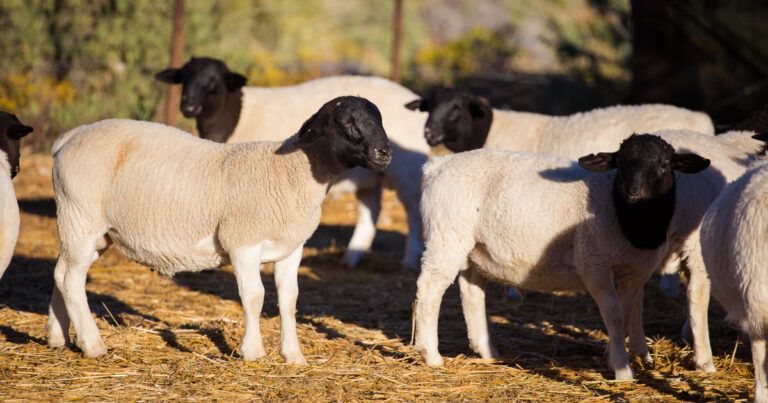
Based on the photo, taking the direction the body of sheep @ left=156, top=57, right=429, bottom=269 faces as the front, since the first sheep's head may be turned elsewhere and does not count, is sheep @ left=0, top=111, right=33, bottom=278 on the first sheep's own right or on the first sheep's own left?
on the first sheep's own left

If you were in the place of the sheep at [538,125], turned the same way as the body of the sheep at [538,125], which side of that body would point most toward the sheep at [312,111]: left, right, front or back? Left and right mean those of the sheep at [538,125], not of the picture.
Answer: front

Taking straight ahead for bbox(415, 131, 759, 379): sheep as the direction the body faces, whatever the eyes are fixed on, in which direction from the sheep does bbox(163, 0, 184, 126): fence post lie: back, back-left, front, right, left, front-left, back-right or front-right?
back

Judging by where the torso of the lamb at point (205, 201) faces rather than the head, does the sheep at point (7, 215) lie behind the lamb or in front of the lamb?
behind

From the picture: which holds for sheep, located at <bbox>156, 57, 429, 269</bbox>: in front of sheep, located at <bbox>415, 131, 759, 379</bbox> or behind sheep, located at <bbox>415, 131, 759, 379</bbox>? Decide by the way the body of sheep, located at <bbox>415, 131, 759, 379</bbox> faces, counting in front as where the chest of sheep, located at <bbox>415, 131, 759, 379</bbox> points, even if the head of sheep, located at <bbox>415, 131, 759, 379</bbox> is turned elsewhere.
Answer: behind

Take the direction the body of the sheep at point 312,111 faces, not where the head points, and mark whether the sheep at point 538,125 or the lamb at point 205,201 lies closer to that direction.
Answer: the lamb

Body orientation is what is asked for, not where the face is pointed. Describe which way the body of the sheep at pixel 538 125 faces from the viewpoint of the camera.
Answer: to the viewer's left

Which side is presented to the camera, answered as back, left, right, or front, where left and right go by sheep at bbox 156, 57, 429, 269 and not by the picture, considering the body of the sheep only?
left

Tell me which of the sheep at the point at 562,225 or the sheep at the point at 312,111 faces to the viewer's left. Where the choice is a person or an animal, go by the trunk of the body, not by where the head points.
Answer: the sheep at the point at 312,111

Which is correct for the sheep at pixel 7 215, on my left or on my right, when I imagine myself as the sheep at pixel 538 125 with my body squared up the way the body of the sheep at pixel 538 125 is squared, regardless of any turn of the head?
on my left

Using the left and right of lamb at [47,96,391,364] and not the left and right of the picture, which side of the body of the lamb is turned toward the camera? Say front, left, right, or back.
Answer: right

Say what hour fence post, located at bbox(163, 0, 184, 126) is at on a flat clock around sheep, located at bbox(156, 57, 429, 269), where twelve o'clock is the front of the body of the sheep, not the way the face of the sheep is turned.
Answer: The fence post is roughly at 1 o'clock from the sheep.

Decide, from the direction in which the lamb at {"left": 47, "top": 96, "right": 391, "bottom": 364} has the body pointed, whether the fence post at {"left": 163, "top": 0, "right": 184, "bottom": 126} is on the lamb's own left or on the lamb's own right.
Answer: on the lamb's own left

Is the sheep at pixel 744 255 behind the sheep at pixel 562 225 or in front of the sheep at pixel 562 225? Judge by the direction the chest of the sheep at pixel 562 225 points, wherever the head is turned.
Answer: in front

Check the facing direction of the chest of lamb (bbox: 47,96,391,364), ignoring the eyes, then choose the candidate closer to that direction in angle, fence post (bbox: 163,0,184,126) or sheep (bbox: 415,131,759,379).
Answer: the sheep
